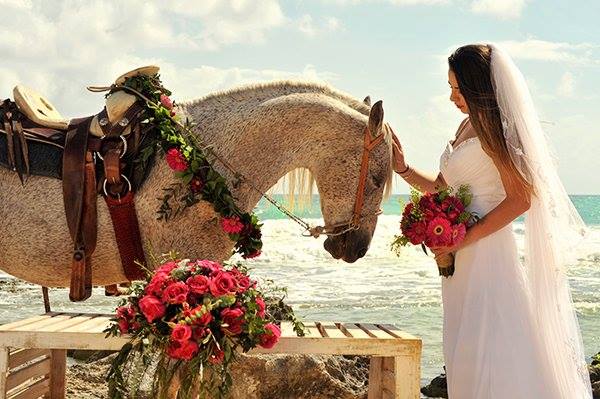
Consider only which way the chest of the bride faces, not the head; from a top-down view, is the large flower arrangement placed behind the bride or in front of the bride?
in front

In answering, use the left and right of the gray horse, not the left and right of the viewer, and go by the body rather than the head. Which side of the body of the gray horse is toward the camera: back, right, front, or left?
right

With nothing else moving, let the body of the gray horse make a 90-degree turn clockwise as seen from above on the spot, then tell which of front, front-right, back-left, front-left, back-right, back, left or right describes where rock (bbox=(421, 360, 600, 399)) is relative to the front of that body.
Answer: back-left

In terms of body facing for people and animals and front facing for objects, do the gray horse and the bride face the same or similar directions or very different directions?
very different directions

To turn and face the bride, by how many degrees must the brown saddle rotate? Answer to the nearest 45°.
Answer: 0° — it already faces them

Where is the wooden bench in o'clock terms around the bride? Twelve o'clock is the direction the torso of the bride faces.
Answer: The wooden bench is roughly at 11 o'clock from the bride.

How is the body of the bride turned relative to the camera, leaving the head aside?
to the viewer's left

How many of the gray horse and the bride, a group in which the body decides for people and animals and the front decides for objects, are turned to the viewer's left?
1

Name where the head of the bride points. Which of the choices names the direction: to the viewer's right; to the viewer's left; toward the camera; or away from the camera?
to the viewer's left

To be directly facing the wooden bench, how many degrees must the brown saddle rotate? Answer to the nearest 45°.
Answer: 0° — it already faces it

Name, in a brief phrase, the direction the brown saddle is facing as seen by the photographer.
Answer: facing to the right of the viewer

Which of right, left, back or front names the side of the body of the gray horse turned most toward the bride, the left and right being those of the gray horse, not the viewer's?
front
